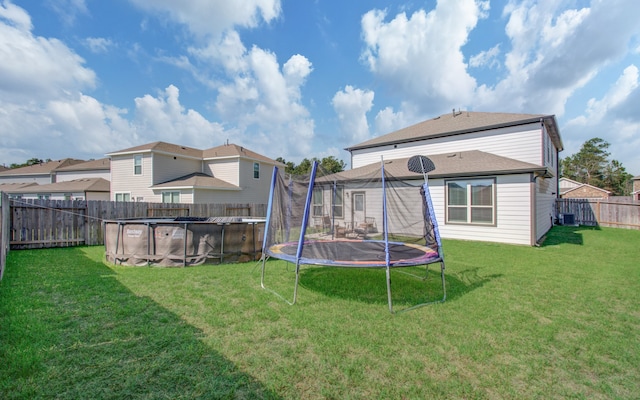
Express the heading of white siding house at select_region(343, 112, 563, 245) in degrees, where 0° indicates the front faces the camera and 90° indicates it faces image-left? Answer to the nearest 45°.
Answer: approximately 225°

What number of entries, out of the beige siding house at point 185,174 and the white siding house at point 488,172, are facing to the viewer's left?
0

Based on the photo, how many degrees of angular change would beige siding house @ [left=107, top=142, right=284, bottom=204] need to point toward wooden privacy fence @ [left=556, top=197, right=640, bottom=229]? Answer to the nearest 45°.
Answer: approximately 90° to its right

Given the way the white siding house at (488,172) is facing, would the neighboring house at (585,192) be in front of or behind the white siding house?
in front

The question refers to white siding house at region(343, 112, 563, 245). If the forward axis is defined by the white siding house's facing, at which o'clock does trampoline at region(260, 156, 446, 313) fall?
The trampoline is roughly at 5 o'clock from the white siding house.

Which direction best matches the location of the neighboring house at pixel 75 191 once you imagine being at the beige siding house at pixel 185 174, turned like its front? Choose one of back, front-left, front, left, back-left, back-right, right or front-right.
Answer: left

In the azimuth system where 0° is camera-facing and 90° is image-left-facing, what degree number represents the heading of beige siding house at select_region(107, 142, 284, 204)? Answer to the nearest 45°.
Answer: approximately 225°

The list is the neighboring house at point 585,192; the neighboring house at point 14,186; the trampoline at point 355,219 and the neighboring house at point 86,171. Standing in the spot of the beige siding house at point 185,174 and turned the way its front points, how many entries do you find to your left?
2

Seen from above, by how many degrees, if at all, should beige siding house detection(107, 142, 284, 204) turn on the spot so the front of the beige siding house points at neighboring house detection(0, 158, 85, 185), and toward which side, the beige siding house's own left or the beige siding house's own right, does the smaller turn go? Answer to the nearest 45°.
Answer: approximately 90° to the beige siding house's own left

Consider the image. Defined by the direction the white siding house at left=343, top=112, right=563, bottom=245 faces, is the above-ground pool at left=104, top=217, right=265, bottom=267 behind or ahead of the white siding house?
behind
